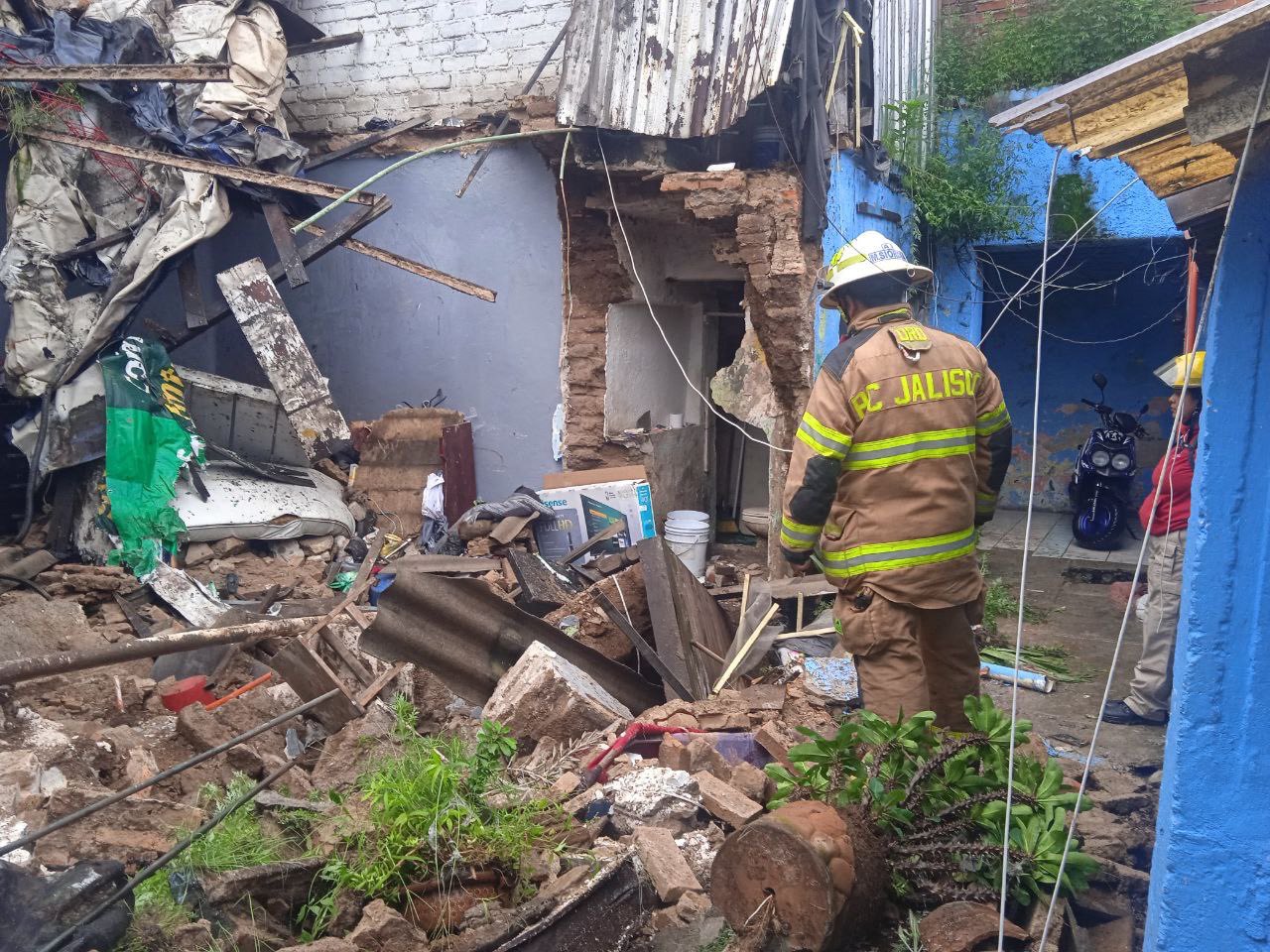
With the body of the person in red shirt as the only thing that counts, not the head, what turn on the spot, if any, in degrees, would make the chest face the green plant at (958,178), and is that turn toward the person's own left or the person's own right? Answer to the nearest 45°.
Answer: approximately 45° to the person's own right

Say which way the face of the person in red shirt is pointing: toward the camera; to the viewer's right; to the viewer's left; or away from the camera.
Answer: to the viewer's left

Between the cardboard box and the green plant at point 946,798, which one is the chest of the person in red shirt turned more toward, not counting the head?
the cardboard box

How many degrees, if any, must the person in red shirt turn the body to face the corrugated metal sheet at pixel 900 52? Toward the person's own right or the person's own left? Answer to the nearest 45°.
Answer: approximately 45° to the person's own right

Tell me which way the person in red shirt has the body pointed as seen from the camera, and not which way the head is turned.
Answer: to the viewer's left

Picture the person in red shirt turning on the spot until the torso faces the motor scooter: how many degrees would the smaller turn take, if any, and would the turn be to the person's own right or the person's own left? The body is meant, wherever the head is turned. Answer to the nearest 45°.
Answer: approximately 90° to the person's own right

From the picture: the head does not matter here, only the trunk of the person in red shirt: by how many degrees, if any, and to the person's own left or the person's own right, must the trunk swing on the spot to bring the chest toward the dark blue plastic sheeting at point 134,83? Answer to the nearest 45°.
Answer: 0° — they already face it

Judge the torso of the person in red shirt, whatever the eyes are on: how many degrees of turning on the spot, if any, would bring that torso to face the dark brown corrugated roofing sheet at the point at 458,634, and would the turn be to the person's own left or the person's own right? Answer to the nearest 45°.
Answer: approximately 45° to the person's own left

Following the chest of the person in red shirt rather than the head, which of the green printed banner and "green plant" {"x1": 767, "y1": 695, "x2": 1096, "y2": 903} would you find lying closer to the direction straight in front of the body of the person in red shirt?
the green printed banner
